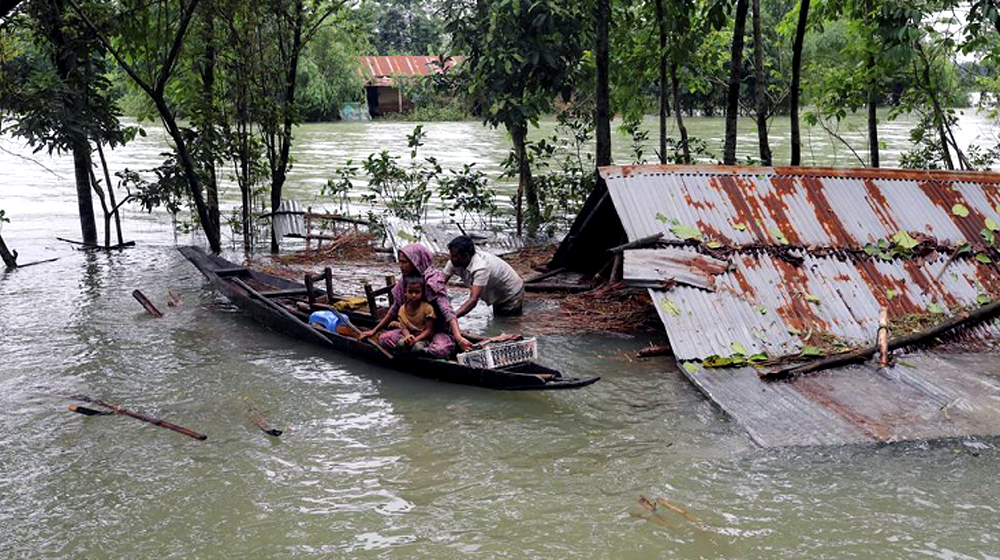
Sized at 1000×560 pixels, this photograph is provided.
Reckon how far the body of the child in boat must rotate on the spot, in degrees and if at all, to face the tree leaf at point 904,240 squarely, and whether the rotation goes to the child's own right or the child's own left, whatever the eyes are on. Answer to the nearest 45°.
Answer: approximately 90° to the child's own left

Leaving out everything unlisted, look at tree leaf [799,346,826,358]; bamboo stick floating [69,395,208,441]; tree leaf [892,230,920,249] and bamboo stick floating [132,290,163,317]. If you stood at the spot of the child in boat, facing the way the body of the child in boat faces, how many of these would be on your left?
2

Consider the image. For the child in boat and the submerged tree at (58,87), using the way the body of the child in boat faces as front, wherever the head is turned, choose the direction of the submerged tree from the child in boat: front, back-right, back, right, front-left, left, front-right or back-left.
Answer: back-right

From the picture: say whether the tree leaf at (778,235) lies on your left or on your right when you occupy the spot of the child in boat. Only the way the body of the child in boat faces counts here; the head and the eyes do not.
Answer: on your left

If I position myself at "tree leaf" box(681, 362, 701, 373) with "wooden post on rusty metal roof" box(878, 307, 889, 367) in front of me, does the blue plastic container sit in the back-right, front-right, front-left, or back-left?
back-left

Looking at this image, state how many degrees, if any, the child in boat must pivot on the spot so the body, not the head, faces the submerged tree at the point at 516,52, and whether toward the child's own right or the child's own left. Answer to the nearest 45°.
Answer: approximately 180°

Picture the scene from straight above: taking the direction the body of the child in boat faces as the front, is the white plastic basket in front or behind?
in front

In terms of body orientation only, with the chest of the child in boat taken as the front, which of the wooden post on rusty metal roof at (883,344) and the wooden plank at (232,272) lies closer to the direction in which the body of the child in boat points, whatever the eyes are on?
the wooden post on rusty metal roof

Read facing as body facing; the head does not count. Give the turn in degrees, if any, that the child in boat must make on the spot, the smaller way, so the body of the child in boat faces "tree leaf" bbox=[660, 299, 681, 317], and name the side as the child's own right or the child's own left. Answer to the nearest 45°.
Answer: approximately 90° to the child's own left

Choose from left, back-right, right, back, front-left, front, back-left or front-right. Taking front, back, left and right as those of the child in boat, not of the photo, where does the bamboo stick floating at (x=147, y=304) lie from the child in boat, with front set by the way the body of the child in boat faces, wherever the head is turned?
back-right

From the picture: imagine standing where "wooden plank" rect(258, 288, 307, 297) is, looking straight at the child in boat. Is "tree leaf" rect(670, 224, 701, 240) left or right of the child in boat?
left

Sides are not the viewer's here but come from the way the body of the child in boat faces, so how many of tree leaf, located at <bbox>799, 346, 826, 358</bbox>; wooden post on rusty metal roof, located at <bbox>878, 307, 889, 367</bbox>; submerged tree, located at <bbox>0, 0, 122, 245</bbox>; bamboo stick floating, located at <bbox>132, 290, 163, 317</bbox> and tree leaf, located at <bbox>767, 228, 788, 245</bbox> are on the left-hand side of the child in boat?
3

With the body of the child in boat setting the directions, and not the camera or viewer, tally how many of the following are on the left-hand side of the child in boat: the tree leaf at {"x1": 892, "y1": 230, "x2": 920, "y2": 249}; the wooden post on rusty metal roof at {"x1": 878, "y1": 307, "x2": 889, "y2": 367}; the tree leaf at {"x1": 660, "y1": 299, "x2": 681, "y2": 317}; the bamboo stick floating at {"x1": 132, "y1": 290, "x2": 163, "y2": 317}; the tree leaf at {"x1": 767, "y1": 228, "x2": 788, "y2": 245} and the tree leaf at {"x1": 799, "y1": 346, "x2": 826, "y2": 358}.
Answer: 5

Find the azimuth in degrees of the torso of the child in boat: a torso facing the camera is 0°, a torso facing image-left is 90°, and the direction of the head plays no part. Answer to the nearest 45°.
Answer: approximately 0°

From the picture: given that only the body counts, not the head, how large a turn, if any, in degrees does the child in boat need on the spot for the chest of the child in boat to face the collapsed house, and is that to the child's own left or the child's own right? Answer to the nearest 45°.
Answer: approximately 90° to the child's own left

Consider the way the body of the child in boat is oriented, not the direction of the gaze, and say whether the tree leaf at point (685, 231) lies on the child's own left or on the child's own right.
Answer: on the child's own left
